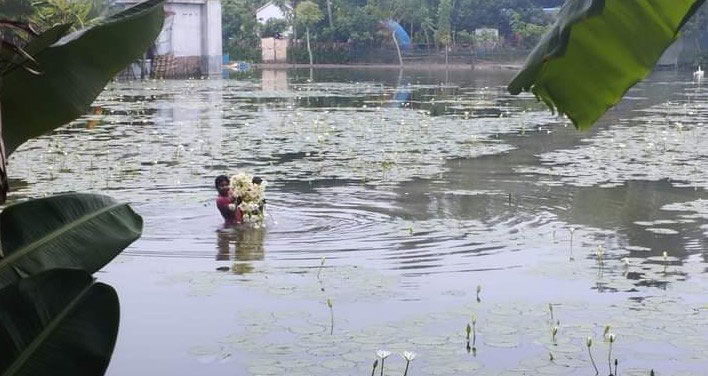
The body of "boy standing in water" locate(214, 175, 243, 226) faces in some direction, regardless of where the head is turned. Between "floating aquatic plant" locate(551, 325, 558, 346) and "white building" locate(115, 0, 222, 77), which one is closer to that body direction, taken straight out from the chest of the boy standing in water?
the floating aquatic plant

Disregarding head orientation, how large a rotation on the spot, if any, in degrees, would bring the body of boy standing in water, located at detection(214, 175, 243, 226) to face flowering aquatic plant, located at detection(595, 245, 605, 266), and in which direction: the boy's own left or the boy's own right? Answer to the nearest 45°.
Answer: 0° — they already face it

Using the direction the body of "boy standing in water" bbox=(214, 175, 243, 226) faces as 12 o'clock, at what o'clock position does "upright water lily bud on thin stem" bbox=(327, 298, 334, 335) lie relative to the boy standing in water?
The upright water lily bud on thin stem is roughly at 1 o'clock from the boy standing in water.

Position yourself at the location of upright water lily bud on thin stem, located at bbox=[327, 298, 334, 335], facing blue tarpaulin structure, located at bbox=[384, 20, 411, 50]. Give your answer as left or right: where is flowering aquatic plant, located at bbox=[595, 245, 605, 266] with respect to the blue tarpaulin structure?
right

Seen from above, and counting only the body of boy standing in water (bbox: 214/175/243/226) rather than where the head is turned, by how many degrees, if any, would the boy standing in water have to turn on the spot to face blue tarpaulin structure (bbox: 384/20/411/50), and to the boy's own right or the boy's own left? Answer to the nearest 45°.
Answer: approximately 135° to the boy's own left

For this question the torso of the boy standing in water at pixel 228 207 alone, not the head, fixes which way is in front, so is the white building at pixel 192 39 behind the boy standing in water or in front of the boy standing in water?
behind

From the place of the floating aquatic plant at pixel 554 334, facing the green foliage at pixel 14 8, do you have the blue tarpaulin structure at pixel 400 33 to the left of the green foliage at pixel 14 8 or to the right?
right

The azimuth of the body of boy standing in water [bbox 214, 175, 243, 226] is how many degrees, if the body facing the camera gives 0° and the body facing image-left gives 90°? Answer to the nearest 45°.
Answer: approximately 315°

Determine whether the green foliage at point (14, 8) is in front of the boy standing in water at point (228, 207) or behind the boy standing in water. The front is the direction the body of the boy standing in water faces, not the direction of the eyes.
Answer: behind
